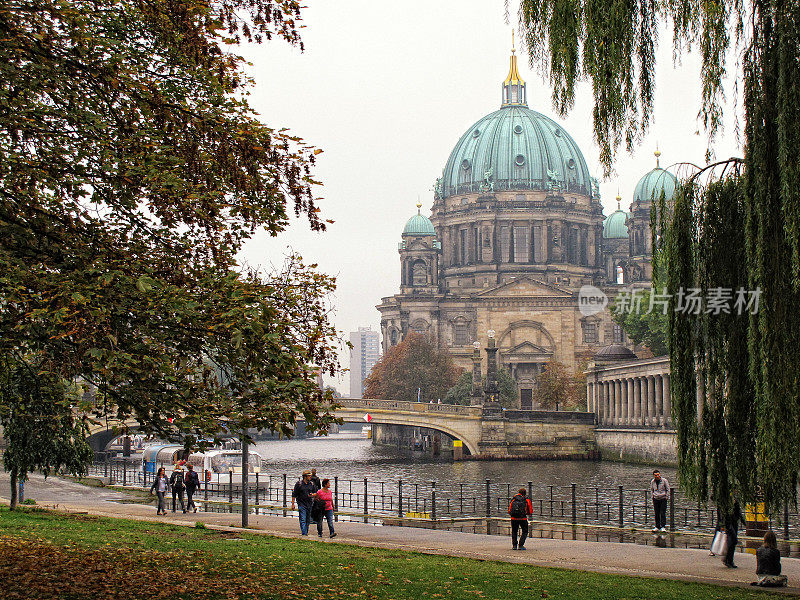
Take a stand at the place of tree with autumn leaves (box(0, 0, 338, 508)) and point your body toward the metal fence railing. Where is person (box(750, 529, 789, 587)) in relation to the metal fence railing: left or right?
right

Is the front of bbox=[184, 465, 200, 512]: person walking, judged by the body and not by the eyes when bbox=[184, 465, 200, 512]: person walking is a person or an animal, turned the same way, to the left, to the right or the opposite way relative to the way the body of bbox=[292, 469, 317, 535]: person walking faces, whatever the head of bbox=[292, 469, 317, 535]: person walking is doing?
the opposite way

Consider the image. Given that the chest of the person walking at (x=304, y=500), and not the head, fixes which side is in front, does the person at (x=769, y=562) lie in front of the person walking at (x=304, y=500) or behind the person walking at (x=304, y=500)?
in front

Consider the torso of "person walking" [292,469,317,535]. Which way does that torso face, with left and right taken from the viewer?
facing the viewer and to the right of the viewer
